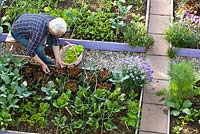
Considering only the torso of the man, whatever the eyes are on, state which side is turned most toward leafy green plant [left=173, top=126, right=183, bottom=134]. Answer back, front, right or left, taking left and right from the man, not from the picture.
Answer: front

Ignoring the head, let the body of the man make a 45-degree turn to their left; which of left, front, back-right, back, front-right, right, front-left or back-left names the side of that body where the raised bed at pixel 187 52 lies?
front

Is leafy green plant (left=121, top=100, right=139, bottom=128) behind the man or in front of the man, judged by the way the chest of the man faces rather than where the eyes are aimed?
in front

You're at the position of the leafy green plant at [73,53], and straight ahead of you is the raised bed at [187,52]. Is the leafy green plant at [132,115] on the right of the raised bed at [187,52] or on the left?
right

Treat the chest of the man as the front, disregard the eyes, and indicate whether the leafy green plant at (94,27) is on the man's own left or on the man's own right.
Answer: on the man's own left

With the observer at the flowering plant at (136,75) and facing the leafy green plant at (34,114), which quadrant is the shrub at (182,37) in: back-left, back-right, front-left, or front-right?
back-right
